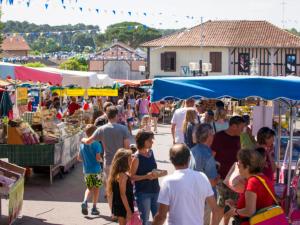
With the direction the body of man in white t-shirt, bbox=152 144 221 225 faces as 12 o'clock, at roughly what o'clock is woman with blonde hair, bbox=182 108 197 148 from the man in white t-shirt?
The woman with blonde hair is roughly at 12 o'clock from the man in white t-shirt.

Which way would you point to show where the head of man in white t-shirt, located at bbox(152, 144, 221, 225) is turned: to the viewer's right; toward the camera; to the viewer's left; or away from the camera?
away from the camera

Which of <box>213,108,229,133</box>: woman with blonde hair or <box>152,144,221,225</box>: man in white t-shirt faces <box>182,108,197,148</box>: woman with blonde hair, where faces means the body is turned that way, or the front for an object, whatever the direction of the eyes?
the man in white t-shirt

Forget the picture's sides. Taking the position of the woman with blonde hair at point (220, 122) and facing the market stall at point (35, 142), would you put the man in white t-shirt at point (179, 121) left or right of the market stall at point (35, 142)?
right

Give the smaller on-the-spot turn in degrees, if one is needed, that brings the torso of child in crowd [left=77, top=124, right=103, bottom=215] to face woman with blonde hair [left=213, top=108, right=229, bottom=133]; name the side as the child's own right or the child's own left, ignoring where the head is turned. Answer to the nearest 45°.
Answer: approximately 45° to the child's own right

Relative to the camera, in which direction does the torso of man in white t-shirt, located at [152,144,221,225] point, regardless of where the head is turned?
away from the camera

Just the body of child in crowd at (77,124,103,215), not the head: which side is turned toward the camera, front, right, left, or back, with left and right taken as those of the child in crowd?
back

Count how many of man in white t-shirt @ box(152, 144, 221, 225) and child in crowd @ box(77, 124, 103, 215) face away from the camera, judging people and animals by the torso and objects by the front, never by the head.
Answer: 2

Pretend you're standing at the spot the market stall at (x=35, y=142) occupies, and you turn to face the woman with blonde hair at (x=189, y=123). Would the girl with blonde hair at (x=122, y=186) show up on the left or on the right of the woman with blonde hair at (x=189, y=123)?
right
